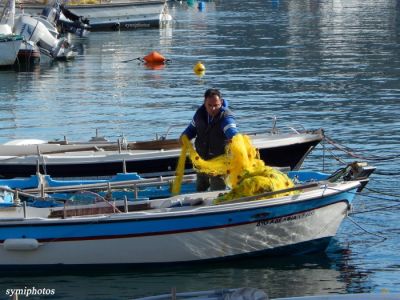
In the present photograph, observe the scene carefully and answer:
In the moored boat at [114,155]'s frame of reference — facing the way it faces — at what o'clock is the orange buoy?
The orange buoy is roughly at 9 o'clock from the moored boat.

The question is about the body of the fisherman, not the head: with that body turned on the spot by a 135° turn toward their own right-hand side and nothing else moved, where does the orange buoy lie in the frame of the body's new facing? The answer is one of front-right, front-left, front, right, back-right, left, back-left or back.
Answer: front-right

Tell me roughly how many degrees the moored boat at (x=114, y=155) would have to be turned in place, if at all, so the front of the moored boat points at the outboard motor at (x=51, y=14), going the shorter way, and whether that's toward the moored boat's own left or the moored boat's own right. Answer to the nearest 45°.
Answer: approximately 90° to the moored boat's own left

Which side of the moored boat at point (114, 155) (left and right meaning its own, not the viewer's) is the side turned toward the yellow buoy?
left

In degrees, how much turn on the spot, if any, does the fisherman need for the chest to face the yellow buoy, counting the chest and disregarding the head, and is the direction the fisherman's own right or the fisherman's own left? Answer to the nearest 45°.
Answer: approximately 180°

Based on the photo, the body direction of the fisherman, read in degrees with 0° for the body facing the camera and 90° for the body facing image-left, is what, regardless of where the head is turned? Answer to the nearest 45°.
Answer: approximately 0°

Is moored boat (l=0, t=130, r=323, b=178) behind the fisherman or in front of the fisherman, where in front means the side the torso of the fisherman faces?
behind

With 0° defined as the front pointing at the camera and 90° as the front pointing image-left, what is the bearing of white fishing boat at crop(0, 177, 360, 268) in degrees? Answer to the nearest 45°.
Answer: approximately 270°

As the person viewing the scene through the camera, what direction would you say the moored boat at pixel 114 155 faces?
facing to the right of the viewer

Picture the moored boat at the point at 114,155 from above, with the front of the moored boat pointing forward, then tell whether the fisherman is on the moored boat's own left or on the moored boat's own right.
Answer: on the moored boat's own right
